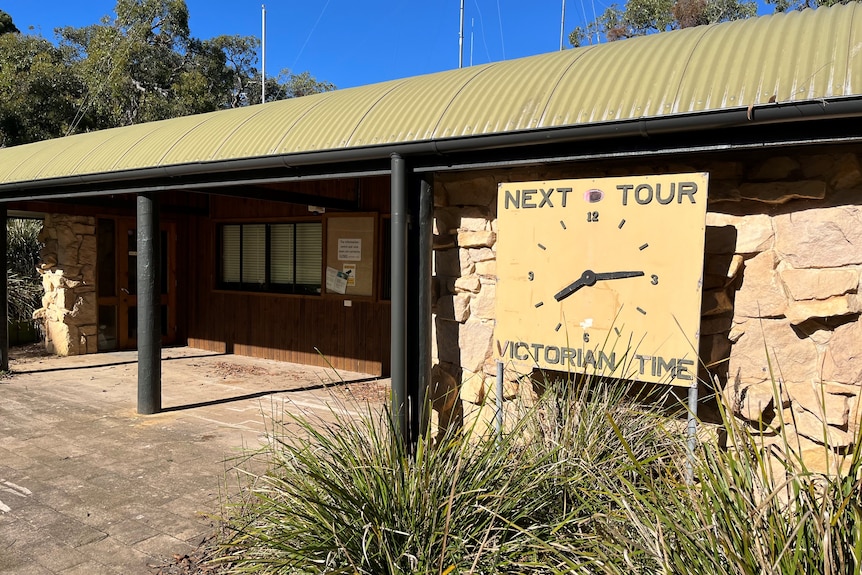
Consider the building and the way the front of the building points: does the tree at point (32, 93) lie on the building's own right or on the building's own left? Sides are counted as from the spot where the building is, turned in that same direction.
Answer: on the building's own right

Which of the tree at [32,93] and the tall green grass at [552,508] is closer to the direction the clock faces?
the tall green grass

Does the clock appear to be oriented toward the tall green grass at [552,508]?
yes

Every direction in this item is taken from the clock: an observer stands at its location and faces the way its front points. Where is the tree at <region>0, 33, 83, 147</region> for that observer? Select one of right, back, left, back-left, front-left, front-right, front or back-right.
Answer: back-right

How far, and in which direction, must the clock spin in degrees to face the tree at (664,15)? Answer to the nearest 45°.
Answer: approximately 180°

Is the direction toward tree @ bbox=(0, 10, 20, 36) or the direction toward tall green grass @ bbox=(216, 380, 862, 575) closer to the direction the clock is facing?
the tall green grass

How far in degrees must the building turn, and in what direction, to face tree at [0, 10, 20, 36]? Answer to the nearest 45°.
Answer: approximately 90° to its right

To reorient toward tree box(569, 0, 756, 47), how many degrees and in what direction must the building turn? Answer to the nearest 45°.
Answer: approximately 135° to its right

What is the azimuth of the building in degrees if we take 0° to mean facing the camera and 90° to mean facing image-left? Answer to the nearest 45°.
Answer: approximately 45°

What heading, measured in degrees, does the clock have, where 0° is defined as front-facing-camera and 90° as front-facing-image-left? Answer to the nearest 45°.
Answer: approximately 0°

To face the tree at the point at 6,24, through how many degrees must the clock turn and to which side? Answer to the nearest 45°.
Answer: approximately 135° to its right
